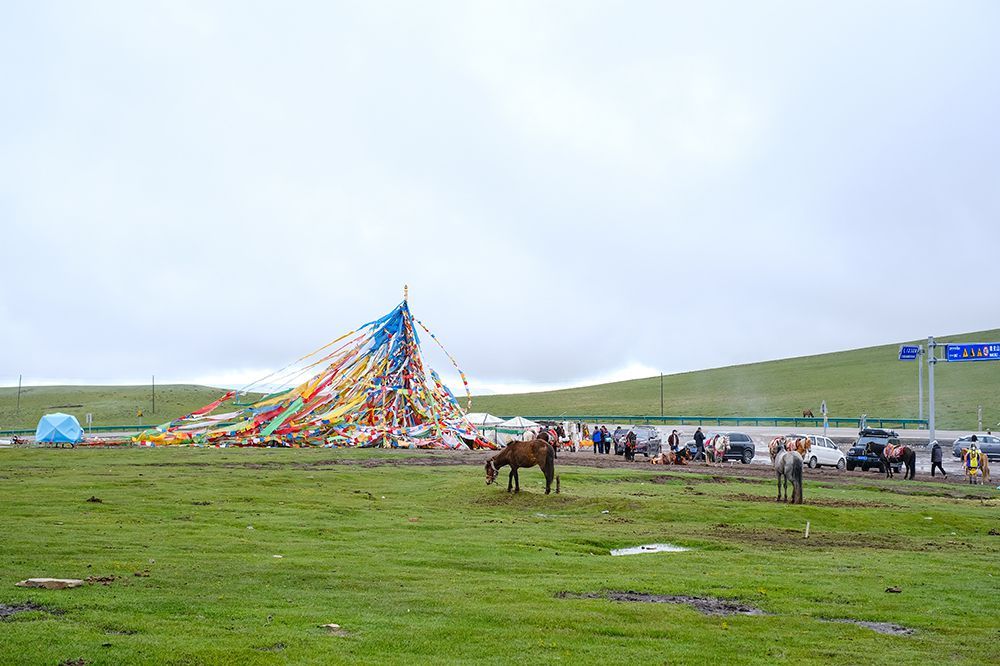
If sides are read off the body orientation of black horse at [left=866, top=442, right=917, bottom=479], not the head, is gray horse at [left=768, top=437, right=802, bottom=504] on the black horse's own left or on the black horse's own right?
on the black horse's own left

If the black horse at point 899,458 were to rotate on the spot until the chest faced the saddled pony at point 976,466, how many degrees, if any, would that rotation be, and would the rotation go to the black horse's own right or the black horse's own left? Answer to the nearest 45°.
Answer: approximately 135° to the black horse's own left

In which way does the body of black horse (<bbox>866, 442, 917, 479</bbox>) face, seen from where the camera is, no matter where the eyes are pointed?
to the viewer's left

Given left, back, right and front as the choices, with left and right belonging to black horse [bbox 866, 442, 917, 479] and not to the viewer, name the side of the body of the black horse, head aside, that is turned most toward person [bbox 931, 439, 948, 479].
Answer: back

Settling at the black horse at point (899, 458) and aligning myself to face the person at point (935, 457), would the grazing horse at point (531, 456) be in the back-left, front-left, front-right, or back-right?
back-right

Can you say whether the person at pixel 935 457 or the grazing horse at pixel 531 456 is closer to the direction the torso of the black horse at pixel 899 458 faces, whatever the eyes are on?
the grazing horse
